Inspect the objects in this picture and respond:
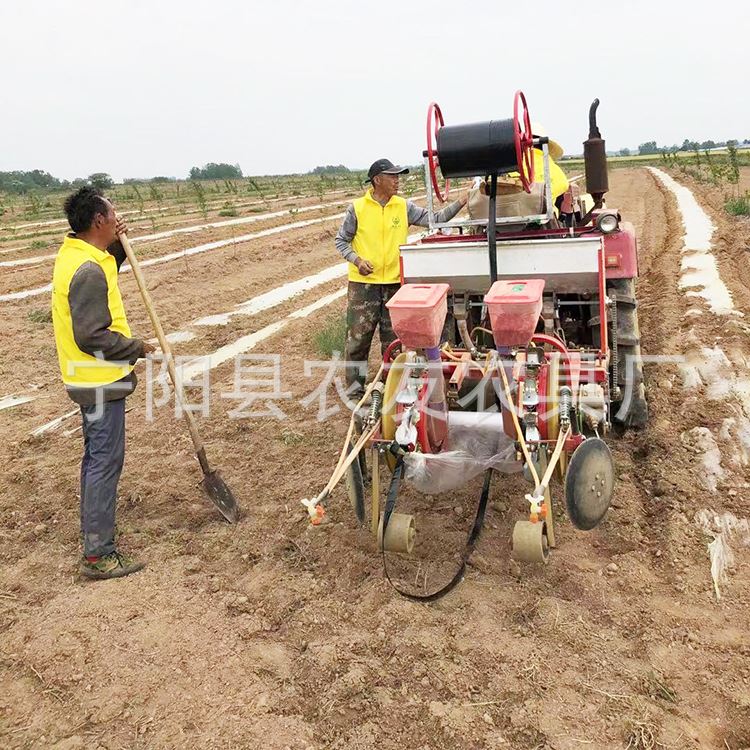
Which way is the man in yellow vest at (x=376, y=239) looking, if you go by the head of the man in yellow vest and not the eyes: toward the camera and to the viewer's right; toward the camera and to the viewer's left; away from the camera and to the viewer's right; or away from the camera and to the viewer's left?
toward the camera and to the viewer's right

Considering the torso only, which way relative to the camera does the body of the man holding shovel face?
to the viewer's right

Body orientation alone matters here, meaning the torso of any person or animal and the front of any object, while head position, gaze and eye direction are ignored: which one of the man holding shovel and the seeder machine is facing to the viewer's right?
the man holding shovel

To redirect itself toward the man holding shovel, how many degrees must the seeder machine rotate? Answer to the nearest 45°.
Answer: approximately 90° to its left

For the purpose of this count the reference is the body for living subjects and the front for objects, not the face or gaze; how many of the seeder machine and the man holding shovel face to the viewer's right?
1

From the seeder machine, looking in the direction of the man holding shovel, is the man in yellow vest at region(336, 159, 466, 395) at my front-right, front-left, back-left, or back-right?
front-right

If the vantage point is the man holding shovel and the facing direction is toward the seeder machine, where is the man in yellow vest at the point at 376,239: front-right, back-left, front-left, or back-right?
front-left

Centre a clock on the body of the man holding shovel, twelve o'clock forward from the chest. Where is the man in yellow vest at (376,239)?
The man in yellow vest is roughly at 11 o'clock from the man holding shovel.

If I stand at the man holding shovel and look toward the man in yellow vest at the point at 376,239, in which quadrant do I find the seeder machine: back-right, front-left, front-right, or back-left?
front-right

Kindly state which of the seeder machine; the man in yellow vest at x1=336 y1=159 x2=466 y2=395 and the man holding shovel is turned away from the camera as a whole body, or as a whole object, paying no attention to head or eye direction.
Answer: the seeder machine

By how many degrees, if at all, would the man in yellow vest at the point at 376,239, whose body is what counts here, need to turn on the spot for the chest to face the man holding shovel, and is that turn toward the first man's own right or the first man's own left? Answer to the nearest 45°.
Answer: approximately 90° to the first man's own right

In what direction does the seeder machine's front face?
away from the camera

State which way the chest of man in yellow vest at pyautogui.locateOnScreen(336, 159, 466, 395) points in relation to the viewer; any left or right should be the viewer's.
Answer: facing the viewer and to the right of the viewer

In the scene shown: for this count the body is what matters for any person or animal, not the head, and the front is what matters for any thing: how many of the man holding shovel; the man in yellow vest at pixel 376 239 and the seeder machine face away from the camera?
1

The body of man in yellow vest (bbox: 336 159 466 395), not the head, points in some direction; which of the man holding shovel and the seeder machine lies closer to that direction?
the seeder machine
